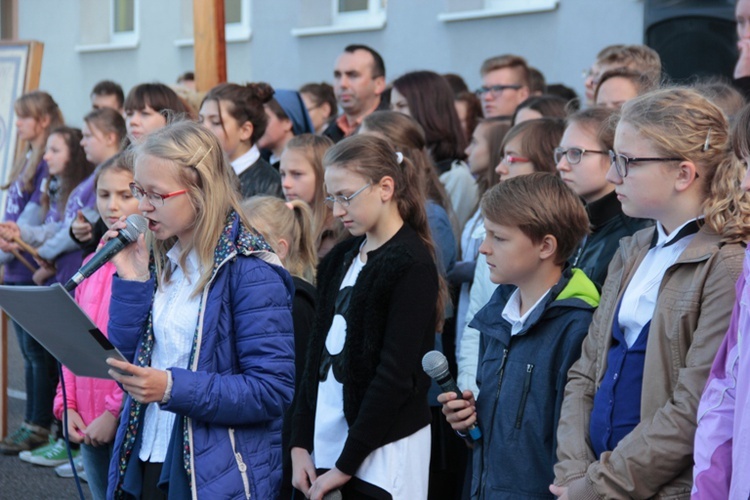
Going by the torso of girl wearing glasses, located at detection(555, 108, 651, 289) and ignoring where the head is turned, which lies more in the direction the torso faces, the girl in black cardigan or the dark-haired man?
the girl in black cardigan

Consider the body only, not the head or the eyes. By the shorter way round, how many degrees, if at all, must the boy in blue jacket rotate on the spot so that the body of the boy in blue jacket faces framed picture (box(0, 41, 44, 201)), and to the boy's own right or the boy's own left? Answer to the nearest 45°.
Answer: approximately 90° to the boy's own right

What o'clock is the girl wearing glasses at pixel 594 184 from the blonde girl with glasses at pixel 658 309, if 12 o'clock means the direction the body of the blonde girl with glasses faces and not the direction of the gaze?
The girl wearing glasses is roughly at 4 o'clock from the blonde girl with glasses.

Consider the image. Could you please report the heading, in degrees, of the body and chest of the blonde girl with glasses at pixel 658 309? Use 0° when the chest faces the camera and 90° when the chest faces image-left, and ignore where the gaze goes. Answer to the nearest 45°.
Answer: approximately 45°

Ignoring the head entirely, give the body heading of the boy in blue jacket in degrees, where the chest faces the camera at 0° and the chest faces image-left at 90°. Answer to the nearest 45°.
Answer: approximately 45°

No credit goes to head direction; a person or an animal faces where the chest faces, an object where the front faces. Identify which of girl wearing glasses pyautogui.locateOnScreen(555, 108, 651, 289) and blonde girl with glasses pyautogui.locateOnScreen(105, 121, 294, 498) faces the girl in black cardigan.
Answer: the girl wearing glasses

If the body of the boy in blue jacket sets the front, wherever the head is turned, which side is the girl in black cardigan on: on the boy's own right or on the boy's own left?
on the boy's own right

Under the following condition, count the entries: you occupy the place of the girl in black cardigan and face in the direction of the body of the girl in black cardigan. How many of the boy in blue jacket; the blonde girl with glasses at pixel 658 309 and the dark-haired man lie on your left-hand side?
2

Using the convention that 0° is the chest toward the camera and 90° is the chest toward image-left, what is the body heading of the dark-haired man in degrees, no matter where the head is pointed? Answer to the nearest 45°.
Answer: approximately 45°

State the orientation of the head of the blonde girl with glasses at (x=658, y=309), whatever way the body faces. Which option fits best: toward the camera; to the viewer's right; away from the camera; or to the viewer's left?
to the viewer's left
